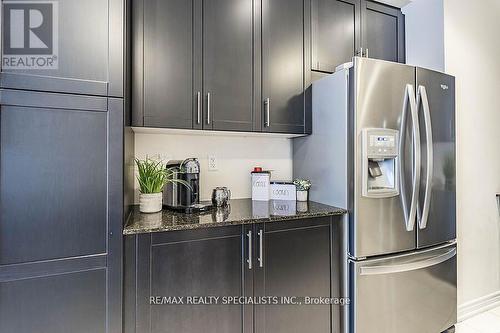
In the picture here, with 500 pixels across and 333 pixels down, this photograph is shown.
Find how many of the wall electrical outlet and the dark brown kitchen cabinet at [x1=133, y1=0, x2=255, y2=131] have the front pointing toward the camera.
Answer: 2

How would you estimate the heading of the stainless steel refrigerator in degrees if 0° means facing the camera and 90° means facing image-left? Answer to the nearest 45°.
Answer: approximately 315°

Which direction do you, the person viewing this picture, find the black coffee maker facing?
facing the viewer and to the right of the viewer

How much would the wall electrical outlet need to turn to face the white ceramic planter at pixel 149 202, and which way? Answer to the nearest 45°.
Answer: approximately 45° to its right

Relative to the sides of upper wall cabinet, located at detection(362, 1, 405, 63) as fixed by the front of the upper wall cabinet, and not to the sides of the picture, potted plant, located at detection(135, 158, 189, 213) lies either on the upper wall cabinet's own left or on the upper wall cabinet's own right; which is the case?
on the upper wall cabinet's own right

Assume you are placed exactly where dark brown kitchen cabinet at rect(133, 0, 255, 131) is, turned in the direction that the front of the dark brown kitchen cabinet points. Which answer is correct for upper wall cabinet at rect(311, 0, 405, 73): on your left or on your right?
on your left

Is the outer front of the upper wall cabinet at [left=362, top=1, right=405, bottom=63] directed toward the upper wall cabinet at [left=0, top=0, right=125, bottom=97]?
no

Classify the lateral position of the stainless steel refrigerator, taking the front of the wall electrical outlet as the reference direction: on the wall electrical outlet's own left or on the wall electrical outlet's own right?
on the wall electrical outlet's own left

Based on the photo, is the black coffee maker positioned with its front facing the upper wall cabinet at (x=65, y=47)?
no

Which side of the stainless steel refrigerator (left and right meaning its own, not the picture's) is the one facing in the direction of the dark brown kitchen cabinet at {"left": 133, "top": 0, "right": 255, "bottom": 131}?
right

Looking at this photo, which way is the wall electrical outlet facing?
toward the camera

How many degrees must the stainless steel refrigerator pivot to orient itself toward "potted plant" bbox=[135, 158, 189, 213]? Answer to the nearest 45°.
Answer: approximately 90° to its right

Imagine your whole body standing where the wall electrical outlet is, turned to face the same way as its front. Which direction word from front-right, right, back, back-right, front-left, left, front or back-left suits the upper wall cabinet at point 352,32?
left

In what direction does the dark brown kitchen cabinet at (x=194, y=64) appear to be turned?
toward the camera

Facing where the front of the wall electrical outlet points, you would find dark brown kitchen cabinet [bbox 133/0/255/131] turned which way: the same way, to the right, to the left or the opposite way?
the same way

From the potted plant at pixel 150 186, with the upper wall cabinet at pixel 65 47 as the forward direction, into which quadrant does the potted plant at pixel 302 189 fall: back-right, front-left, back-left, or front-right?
back-left

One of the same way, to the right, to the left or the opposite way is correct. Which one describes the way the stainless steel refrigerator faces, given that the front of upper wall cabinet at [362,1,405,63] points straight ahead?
the same way
